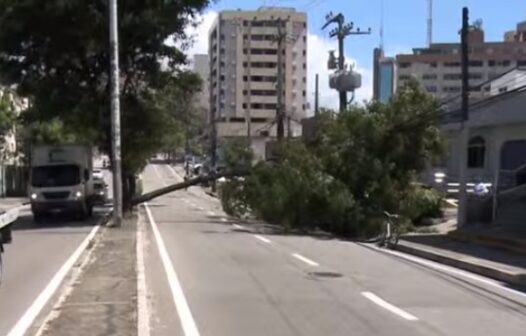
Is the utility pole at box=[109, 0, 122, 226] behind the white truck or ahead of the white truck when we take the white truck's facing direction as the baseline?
ahead

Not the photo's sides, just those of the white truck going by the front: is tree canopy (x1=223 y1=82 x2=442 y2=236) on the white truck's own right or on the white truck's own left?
on the white truck's own left

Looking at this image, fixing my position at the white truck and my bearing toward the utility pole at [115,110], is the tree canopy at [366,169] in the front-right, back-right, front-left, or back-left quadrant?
front-left

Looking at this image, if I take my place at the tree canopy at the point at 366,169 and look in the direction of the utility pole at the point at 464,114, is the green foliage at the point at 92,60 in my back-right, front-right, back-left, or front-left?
back-right

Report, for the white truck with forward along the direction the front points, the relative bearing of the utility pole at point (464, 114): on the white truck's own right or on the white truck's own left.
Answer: on the white truck's own left

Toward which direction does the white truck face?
toward the camera
